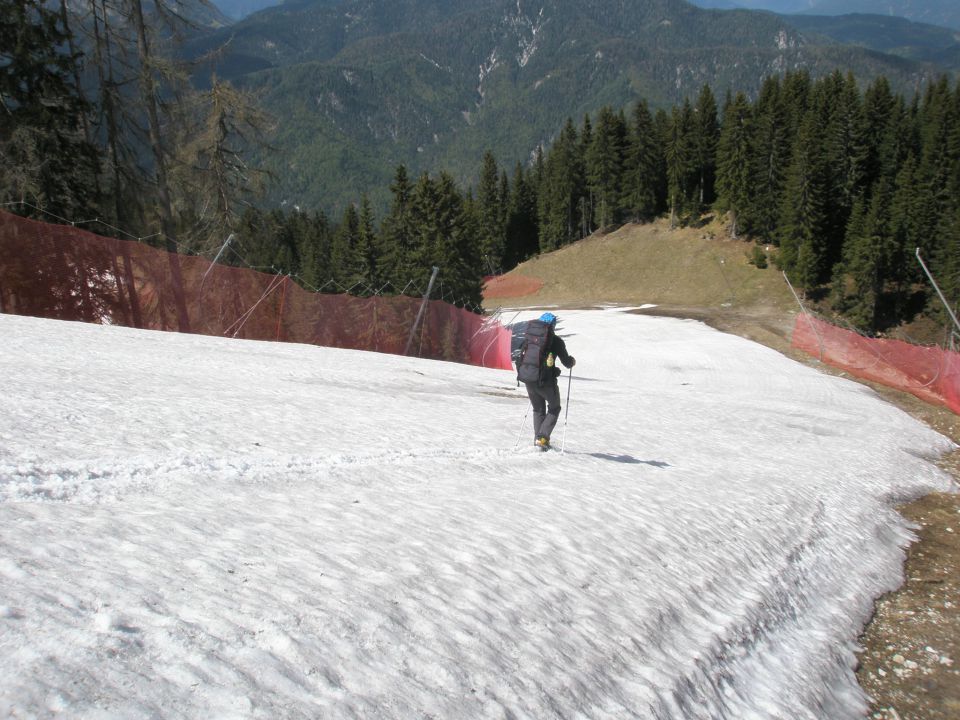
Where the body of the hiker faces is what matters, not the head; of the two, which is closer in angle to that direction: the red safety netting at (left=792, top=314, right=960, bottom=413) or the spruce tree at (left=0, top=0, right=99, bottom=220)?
the red safety netting

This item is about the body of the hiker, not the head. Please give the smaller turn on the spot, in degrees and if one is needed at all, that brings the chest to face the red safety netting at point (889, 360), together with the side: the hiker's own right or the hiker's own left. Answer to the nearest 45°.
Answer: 0° — they already face it

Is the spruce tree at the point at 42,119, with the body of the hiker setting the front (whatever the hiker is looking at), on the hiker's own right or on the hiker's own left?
on the hiker's own left

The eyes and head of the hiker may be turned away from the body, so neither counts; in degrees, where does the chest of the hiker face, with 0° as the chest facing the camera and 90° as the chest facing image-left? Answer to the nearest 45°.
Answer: approximately 225°
